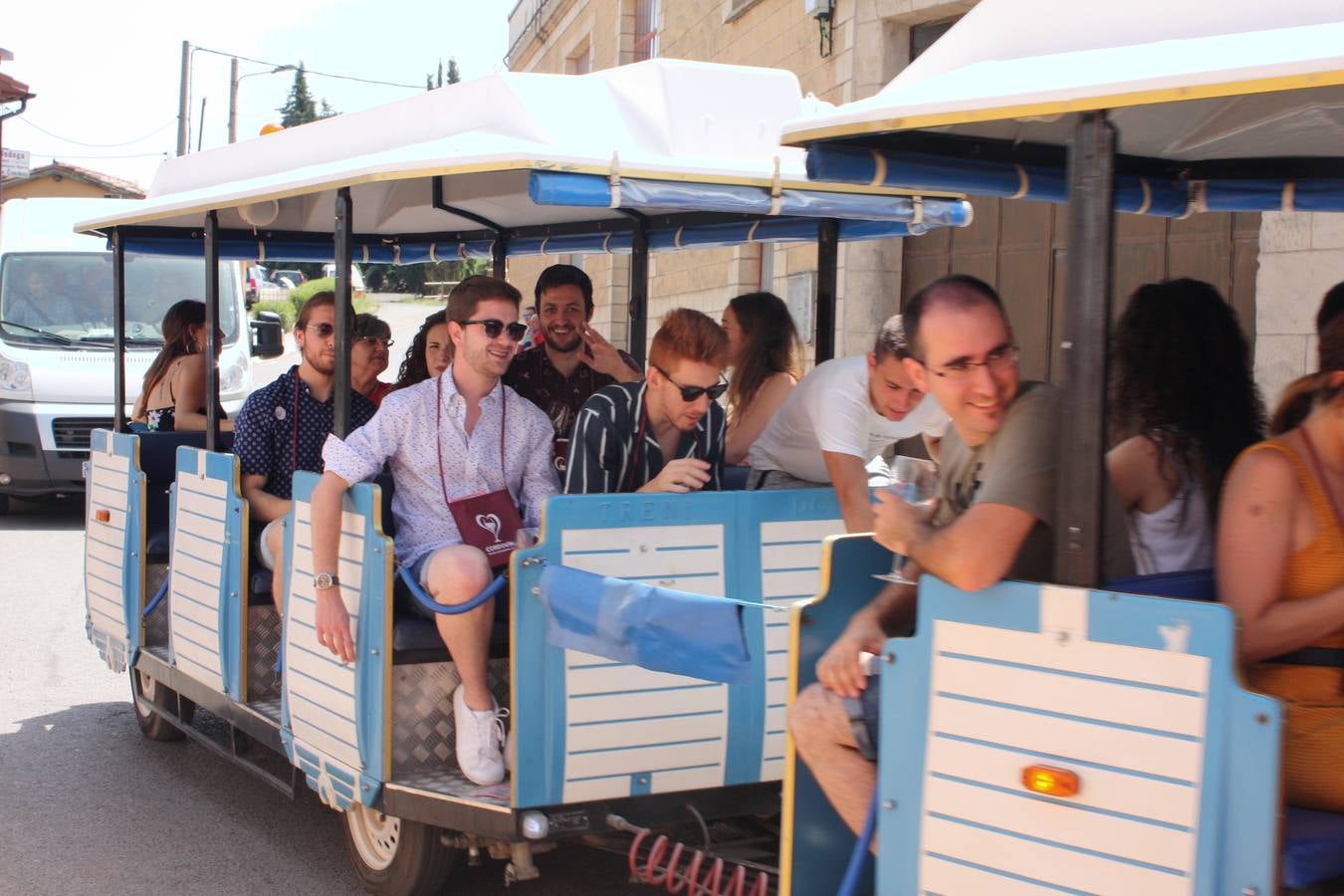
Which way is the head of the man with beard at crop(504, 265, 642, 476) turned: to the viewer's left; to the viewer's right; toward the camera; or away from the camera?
toward the camera

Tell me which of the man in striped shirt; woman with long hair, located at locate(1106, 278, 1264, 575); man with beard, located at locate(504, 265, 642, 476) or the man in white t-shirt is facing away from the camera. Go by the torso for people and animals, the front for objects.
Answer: the woman with long hair

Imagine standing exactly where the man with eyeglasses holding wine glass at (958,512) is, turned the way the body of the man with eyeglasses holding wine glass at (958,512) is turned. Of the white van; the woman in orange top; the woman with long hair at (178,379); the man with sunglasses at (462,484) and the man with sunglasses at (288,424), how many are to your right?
4

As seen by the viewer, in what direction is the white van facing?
toward the camera

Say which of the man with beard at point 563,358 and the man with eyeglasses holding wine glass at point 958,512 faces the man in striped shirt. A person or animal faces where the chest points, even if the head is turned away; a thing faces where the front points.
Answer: the man with beard

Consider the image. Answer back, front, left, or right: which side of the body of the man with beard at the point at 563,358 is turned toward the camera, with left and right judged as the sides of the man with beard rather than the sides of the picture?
front

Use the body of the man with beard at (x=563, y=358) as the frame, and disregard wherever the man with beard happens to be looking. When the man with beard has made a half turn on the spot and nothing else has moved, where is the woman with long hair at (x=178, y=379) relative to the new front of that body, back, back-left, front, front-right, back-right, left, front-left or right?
front-left

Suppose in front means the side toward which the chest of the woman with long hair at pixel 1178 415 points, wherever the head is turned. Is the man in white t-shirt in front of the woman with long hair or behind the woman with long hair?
in front

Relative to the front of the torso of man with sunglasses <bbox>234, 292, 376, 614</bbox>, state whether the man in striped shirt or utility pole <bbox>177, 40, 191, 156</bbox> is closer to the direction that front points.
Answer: the man in striped shirt

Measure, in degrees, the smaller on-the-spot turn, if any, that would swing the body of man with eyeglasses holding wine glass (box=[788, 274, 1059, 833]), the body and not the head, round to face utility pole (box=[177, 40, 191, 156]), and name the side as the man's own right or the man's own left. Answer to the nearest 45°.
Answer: approximately 90° to the man's own right

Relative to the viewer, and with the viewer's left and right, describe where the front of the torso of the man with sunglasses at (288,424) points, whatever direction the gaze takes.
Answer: facing the viewer and to the right of the viewer

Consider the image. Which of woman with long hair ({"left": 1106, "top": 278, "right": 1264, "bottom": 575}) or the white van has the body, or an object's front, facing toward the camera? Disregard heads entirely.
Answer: the white van

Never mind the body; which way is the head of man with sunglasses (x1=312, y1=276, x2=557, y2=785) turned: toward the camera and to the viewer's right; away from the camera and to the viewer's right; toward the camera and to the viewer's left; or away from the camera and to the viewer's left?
toward the camera and to the viewer's right

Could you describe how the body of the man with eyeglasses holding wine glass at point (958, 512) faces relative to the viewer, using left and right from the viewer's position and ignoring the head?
facing the viewer and to the left of the viewer

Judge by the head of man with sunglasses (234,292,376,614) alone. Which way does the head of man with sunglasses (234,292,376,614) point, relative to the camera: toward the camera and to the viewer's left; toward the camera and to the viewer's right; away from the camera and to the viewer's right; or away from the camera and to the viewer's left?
toward the camera and to the viewer's right

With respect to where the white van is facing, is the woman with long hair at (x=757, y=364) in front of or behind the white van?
in front

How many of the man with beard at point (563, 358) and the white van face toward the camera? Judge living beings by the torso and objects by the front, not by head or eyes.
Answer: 2
